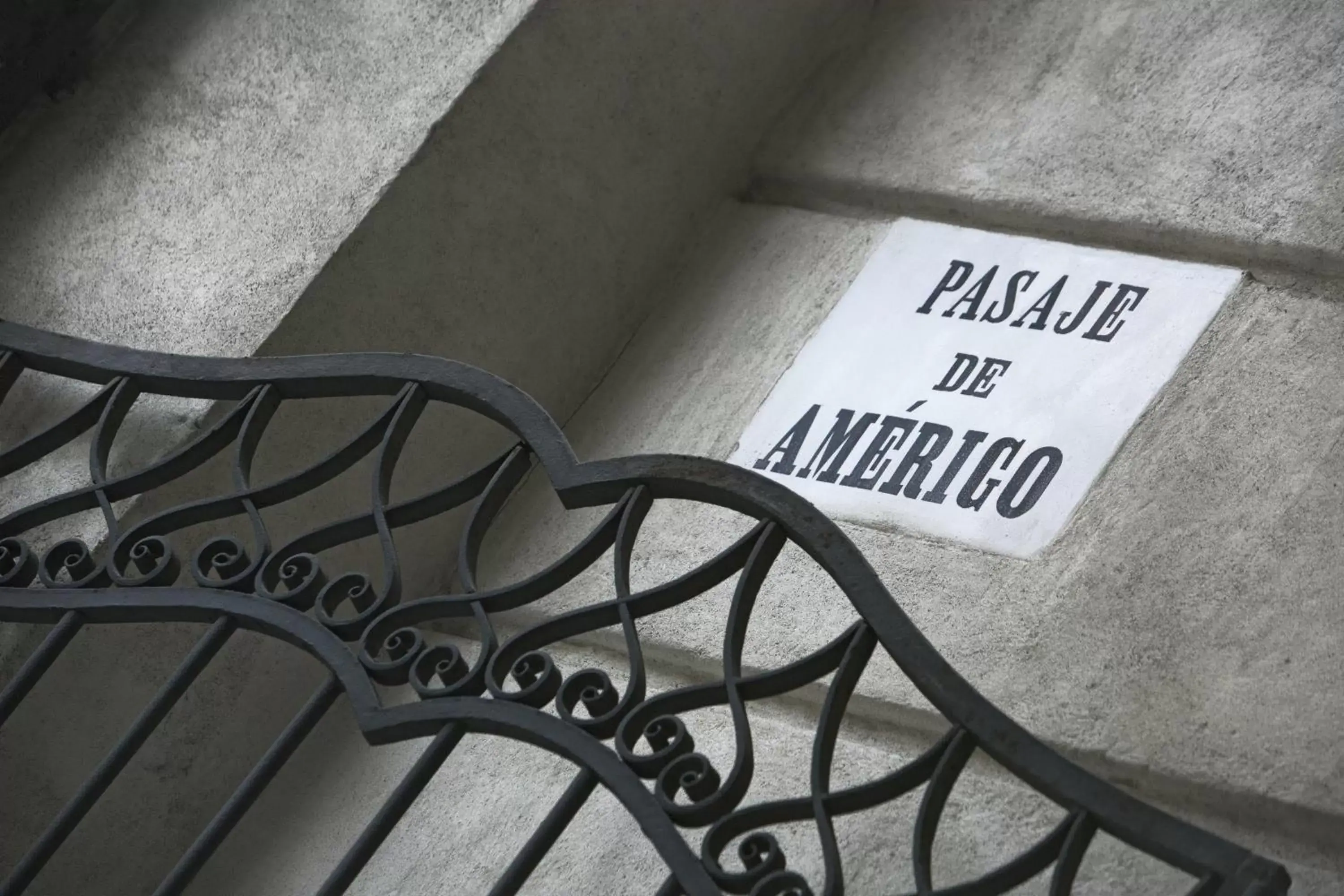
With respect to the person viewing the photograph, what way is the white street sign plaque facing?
facing the viewer and to the left of the viewer

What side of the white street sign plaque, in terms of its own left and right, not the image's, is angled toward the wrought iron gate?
front
